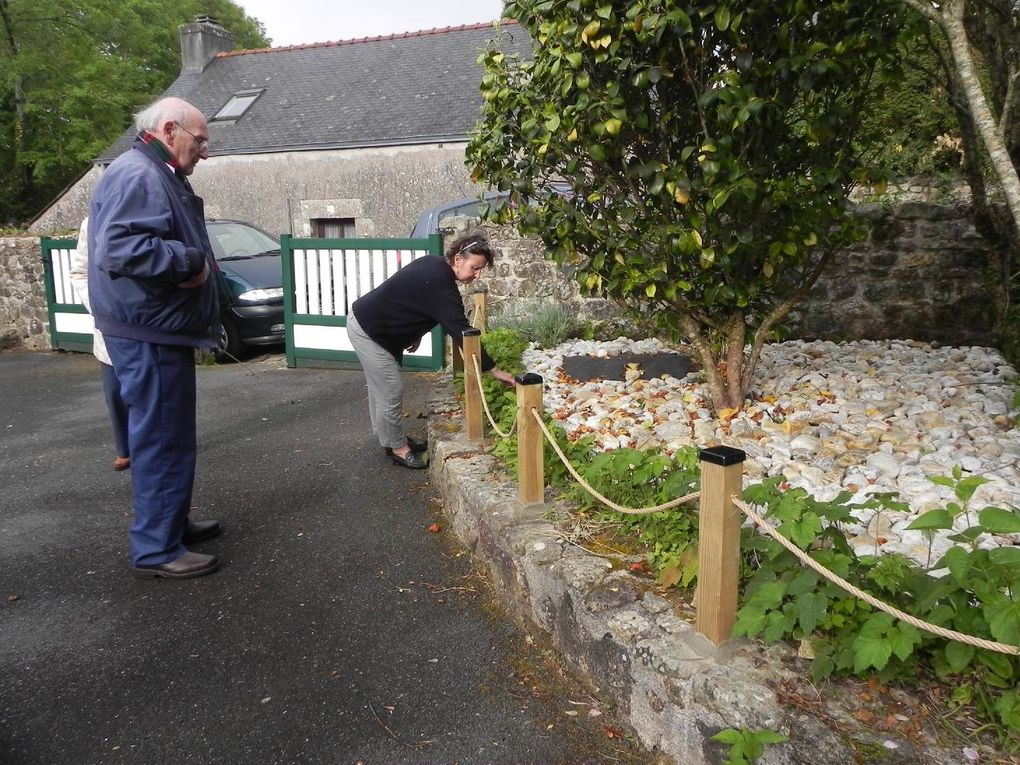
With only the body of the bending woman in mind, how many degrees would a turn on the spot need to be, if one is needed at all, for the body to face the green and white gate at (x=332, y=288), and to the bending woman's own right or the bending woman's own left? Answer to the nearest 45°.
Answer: approximately 90° to the bending woman's own left

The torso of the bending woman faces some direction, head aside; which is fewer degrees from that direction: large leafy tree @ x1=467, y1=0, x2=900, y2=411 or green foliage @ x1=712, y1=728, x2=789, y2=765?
the large leafy tree

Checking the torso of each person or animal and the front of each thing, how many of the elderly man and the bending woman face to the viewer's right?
2

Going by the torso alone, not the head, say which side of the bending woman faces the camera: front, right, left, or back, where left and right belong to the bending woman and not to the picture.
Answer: right

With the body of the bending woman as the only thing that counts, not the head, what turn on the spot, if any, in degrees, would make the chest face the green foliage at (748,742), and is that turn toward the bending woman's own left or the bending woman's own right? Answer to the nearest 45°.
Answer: approximately 90° to the bending woman's own right

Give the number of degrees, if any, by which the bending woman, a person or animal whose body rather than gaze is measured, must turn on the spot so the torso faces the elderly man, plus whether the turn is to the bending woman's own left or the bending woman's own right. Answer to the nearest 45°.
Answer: approximately 135° to the bending woman's own right

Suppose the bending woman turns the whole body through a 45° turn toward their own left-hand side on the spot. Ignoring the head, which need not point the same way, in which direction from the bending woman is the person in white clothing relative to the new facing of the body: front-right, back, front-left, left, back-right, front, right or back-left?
back-left

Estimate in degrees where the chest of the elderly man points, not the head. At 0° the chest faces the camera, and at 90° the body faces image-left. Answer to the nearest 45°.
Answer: approximately 270°
